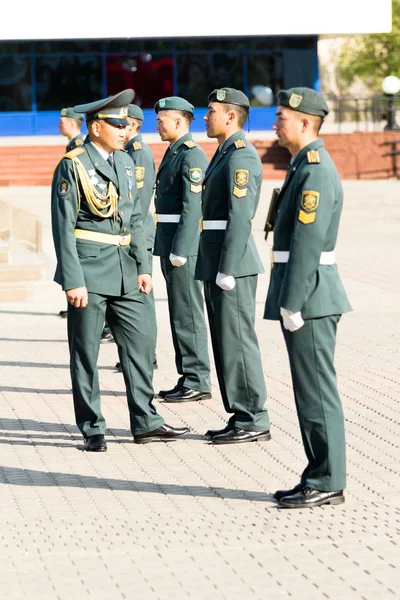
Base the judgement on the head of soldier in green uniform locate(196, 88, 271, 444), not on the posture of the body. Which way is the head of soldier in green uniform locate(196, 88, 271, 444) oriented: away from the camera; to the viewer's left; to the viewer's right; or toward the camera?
to the viewer's left

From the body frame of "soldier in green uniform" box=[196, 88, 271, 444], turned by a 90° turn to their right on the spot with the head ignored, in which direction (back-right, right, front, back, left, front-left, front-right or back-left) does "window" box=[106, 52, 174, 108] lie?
front

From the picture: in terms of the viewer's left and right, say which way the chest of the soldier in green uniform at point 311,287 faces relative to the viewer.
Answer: facing to the left of the viewer

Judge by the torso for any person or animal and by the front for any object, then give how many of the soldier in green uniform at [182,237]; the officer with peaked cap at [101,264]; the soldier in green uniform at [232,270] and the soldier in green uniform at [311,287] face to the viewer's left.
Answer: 3

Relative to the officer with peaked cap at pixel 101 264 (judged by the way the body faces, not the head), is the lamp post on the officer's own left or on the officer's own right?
on the officer's own left

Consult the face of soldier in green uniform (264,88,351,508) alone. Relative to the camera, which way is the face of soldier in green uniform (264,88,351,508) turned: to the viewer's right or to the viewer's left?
to the viewer's left

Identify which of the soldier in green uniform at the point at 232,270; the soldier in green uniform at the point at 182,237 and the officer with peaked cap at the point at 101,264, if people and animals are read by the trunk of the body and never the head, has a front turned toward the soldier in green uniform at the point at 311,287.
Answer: the officer with peaked cap

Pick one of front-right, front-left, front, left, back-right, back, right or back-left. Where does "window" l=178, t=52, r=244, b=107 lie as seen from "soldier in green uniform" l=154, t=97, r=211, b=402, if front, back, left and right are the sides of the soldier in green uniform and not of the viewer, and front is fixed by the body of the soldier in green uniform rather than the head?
right

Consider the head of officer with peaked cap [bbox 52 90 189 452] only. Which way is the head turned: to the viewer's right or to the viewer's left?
to the viewer's right

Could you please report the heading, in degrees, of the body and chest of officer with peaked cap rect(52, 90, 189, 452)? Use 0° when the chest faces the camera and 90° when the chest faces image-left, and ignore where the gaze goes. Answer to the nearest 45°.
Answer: approximately 315°

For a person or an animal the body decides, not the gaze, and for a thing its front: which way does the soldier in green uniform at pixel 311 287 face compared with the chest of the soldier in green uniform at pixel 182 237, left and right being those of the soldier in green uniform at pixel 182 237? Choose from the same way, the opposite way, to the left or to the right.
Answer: the same way

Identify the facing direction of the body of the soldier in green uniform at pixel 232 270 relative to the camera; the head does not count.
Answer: to the viewer's left

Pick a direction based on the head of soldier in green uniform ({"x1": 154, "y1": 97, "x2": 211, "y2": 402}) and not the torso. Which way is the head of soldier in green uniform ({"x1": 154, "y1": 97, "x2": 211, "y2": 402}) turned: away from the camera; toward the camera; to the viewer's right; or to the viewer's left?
to the viewer's left

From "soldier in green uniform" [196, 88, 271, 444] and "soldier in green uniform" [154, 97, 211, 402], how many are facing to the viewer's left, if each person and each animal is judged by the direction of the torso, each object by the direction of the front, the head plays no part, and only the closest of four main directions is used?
2

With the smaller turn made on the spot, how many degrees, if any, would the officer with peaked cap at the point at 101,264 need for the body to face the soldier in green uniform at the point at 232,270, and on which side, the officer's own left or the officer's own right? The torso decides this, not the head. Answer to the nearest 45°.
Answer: approximately 45° to the officer's own left

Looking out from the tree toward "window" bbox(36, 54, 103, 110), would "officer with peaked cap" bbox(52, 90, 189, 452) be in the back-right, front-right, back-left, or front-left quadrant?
front-left

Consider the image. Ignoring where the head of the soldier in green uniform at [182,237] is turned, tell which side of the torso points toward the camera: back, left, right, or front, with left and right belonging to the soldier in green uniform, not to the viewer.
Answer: left

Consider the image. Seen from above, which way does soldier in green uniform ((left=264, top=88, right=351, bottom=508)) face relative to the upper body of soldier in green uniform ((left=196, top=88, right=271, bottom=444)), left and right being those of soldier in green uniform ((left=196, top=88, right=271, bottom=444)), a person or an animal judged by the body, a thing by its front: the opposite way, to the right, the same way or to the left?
the same way
